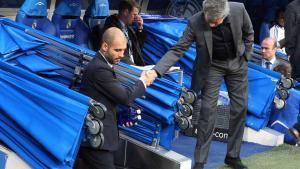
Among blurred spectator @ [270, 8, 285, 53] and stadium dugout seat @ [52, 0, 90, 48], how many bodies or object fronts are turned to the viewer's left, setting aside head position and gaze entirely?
0

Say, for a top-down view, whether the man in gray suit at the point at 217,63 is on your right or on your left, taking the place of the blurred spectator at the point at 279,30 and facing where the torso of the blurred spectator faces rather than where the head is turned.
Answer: on your right

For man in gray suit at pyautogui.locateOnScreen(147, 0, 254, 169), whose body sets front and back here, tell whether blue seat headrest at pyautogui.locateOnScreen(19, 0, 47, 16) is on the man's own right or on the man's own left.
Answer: on the man's own right

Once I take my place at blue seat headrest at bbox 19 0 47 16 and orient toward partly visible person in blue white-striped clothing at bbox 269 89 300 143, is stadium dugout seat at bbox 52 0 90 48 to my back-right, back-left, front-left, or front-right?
front-left

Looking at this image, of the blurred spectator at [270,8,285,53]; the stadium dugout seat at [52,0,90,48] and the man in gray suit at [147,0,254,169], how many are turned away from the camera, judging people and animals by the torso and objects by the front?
0

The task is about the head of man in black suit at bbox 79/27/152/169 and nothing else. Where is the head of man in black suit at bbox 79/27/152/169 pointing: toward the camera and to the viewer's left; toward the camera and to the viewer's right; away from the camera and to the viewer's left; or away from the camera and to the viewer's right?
toward the camera and to the viewer's right

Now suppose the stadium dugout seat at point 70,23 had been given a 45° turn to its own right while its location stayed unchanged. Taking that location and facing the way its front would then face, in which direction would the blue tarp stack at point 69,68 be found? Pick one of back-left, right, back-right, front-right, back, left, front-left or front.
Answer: front

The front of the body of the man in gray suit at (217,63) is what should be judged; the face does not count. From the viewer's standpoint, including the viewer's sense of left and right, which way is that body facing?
facing the viewer

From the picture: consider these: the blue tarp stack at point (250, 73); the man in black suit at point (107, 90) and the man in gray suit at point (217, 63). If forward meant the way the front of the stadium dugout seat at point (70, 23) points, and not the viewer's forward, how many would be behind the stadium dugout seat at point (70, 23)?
0

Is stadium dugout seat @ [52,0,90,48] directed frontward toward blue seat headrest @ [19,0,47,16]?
no

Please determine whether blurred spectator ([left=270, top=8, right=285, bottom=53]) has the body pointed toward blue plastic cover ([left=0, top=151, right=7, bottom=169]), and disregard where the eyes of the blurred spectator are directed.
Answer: no

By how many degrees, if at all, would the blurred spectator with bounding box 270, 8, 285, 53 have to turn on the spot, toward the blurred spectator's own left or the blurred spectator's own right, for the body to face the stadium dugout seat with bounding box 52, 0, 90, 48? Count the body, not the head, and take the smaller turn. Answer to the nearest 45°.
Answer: approximately 90° to the blurred spectator's own right

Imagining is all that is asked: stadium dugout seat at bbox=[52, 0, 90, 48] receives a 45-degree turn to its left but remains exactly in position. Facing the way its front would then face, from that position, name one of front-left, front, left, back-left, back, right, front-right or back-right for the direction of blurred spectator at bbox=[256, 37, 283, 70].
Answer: front
